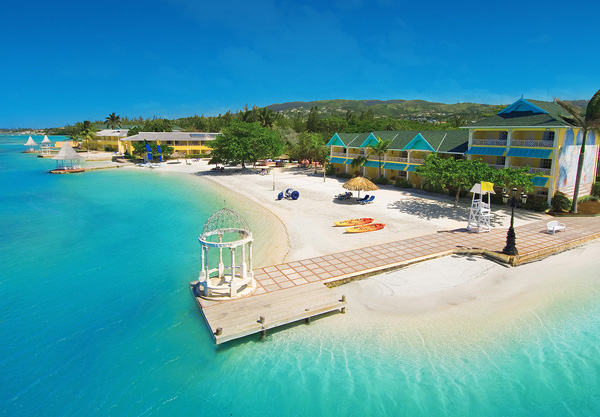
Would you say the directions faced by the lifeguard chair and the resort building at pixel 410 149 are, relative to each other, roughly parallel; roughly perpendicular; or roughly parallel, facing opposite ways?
roughly parallel

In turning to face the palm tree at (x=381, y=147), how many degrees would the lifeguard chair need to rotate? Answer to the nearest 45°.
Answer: approximately 90° to its right

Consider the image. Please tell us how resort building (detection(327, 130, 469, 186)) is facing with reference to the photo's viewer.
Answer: facing the viewer and to the left of the viewer

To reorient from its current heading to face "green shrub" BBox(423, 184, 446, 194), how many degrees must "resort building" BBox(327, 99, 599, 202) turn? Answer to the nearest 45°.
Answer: approximately 45° to its right

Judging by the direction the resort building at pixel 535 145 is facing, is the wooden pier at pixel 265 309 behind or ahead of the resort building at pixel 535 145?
ahead

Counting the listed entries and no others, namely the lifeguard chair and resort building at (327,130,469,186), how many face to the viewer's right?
0

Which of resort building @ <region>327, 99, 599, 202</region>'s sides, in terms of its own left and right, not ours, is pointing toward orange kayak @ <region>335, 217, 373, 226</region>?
front

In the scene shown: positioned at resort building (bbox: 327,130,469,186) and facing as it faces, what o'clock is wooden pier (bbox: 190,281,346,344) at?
The wooden pier is roughly at 11 o'clock from the resort building.

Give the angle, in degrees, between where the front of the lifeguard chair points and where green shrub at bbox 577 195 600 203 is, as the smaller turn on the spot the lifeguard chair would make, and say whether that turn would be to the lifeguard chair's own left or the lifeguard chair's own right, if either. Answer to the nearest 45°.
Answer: approximately 90° to the lifeguard chair's own left

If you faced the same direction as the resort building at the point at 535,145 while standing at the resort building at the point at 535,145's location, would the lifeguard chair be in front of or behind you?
in front

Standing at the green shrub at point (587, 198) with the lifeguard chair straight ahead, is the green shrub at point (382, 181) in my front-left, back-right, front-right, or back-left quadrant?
front-right

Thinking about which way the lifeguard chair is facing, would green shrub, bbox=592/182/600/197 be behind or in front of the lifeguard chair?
behind

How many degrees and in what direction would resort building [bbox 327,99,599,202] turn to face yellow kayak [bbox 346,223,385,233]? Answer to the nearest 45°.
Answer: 0° — it already faces it

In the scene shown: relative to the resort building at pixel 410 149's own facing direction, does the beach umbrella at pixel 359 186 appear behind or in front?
in front
